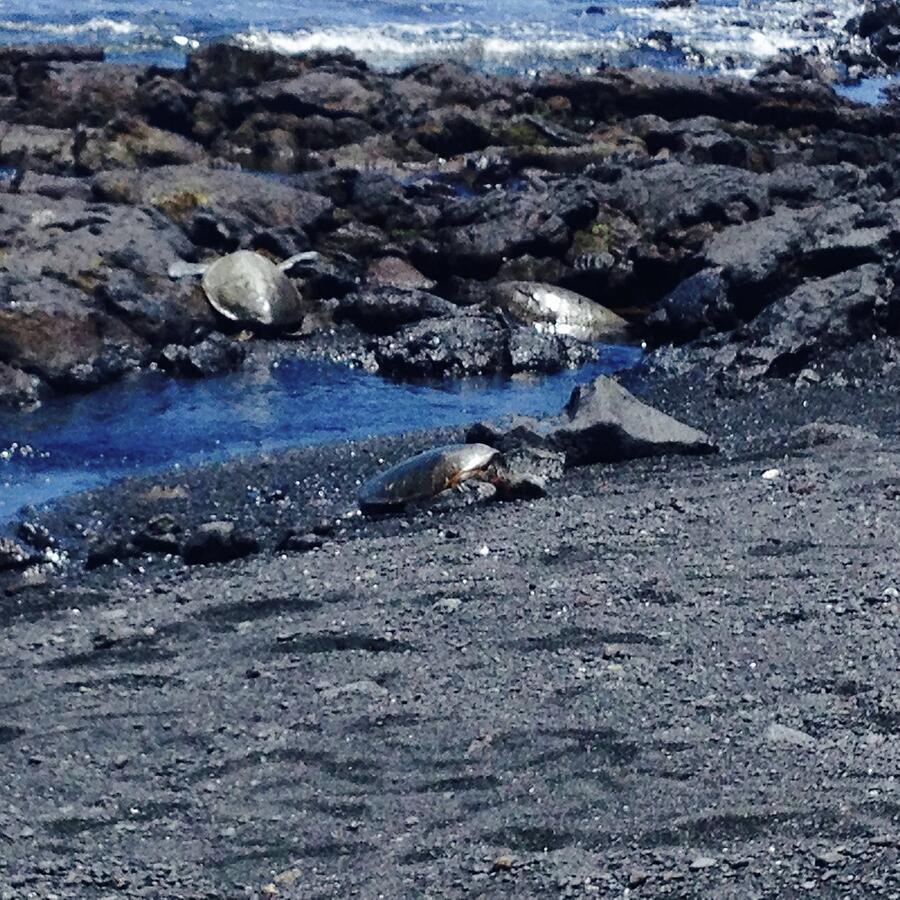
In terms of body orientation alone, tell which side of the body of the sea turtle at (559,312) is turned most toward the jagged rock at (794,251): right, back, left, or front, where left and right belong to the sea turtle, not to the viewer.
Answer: back

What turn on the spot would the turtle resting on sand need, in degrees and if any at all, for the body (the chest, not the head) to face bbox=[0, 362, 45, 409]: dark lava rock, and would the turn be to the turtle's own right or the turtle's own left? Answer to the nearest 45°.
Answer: approximately 135° to the turtle's own left

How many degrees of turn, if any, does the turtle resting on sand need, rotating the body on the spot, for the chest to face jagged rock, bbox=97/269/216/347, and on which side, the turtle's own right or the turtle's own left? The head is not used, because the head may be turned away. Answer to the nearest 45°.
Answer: approximately 135° to the turtle's own left

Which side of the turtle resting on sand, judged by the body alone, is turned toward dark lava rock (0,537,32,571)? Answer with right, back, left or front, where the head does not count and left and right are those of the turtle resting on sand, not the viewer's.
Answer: back

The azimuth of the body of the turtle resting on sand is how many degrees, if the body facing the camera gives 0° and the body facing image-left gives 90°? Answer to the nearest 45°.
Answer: approximately 270°

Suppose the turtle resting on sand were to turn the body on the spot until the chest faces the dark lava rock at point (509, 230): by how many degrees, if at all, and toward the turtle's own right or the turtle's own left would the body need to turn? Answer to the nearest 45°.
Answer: approximately 90° to the turtle's own left

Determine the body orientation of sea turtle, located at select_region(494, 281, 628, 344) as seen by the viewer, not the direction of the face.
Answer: to the viewer's left
